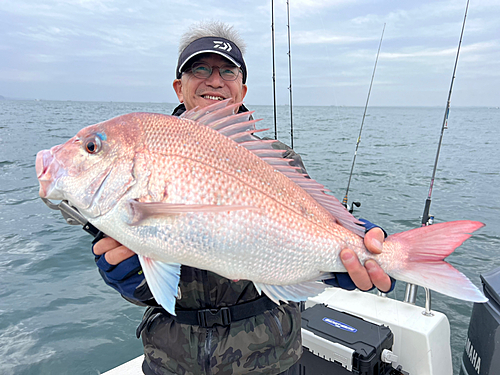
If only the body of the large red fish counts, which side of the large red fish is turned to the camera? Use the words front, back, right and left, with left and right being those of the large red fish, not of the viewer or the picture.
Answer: left

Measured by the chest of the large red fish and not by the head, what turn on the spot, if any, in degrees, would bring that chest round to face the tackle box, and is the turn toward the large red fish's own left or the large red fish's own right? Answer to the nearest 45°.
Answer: approximately 135° to the large red fish's own right

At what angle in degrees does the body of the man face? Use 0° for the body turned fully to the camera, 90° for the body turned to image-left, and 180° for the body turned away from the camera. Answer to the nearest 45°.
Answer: approximately 0°

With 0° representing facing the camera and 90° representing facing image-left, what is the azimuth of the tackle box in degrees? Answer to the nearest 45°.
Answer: approximately 45°

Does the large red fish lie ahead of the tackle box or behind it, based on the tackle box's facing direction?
ahead
